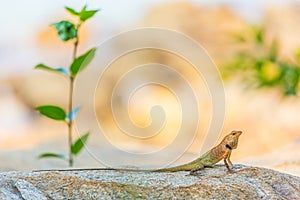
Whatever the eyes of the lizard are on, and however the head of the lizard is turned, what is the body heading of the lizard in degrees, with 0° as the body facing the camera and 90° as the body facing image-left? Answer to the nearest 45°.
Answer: approximately 270°
